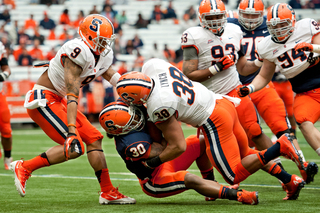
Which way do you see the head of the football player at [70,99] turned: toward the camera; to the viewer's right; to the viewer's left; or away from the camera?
to the viewer's right

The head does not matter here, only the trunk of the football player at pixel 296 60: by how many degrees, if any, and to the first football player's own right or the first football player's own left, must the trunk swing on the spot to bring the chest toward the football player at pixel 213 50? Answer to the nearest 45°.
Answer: approximately 45° to the first football player's own right

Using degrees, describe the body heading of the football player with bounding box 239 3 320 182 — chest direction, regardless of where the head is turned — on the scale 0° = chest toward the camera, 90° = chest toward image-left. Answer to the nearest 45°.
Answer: approximately 45°
